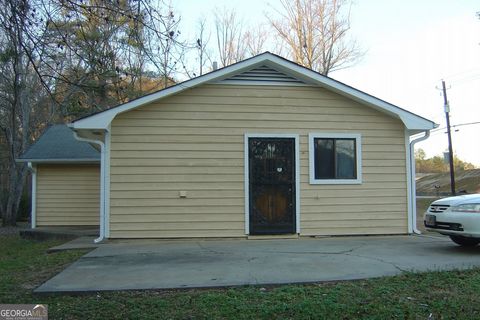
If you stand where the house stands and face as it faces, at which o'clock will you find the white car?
The white car is roughly at 10 o'clock from the house.

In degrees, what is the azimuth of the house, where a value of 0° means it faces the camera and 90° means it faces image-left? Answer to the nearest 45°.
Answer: approximately 0°

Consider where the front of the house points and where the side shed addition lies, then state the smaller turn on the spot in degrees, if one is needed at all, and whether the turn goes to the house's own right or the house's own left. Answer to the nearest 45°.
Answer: approximately 135° to the house's own right

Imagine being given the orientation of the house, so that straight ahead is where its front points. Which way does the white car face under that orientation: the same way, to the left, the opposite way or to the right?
to the right

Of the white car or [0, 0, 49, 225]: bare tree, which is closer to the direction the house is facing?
the white car

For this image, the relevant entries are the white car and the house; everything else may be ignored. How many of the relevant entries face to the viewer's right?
0

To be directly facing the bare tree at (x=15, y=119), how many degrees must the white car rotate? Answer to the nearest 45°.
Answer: approximately 45° to its right

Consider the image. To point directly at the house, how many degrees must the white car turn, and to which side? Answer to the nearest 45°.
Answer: approximately 45° to its right

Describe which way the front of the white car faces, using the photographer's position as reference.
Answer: facing the viewer and to the left of the viewer

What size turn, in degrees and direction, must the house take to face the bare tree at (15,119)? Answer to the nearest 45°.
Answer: approximately 135° to its right
